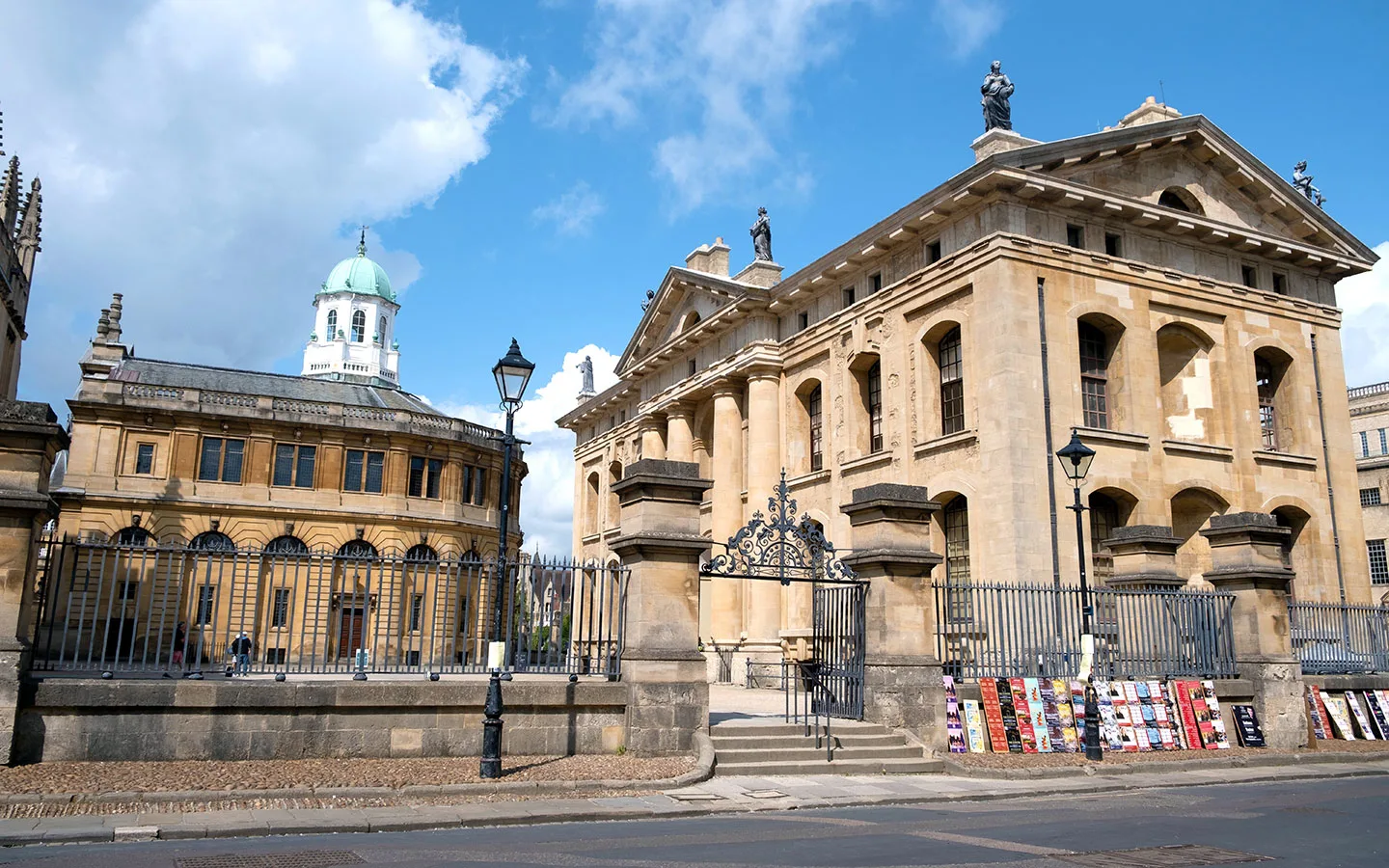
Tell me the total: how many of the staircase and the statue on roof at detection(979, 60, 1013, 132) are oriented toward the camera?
2

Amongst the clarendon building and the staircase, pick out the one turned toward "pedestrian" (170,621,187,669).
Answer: the clarendon building

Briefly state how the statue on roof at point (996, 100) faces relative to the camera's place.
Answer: facing the viewer

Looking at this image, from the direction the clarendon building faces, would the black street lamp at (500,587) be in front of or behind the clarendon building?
in front

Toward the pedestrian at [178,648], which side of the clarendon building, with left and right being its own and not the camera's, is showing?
front

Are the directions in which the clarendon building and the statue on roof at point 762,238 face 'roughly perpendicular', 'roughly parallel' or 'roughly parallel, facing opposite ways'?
roughly parallel

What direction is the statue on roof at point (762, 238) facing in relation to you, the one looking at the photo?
facing the viewer and to the left of the viewer

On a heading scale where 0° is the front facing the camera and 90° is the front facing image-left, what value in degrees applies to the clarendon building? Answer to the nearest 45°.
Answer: approximately 45°

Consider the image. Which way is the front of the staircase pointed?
toward the camera

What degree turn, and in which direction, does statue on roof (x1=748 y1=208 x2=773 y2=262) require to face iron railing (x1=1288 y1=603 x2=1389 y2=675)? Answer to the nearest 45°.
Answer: approximately 90° to its left

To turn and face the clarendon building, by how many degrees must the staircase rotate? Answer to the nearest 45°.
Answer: approximately 135° to its left

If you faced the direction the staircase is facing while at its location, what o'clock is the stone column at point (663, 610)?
The stone column is roughly at 2 o'clock from the staircase.

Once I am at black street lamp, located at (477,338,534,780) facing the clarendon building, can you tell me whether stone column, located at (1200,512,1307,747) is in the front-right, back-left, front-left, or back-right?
front-right
